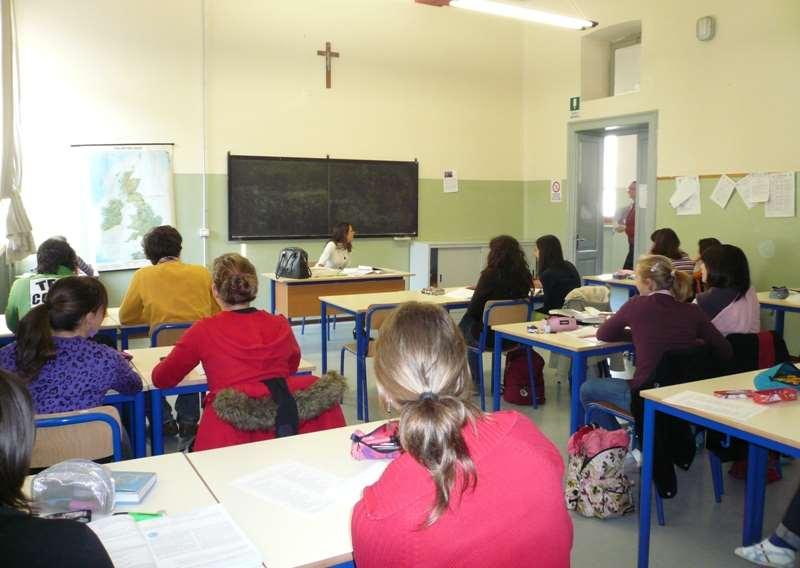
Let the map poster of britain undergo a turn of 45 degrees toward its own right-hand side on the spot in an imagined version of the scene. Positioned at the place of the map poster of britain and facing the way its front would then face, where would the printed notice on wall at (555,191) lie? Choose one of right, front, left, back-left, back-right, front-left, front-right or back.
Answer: back-left

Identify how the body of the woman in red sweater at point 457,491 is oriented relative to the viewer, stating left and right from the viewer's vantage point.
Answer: facing away from the viewer

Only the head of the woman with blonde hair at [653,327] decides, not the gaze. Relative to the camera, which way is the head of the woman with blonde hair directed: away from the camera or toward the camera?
away from the camera

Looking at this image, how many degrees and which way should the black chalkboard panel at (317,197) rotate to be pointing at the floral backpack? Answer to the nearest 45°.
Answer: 0° — it already faces it

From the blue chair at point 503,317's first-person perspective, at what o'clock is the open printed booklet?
The open printed booklet is roughly at 8 o'clock from the blue chair.

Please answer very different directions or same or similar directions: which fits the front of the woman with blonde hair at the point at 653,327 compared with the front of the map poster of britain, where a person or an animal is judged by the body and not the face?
very different directions

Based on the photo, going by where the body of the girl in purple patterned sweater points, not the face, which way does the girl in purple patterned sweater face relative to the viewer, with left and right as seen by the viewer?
facing away from the viewer and to the right of the viewer

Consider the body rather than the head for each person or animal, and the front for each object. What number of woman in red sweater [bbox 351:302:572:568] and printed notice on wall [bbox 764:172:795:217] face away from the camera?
1

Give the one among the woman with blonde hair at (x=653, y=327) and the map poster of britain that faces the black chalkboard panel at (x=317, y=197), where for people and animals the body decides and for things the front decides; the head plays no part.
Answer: the woman with blonde hair

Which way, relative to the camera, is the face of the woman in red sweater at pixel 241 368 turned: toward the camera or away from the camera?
away from the camera
